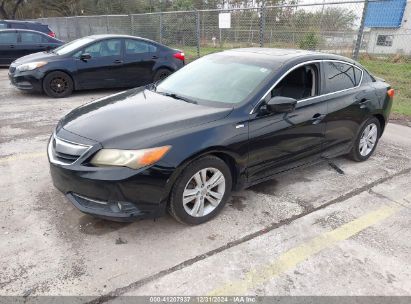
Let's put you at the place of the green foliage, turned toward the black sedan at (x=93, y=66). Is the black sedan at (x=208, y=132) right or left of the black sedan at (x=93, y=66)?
left

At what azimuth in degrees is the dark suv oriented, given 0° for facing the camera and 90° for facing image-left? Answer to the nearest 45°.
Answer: approximately 90°

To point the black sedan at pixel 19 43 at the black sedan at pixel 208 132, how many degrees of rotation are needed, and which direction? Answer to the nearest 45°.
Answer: approximately 90° to its left

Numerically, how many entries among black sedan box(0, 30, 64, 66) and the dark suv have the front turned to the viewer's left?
2

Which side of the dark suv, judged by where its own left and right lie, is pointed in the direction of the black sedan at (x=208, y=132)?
left

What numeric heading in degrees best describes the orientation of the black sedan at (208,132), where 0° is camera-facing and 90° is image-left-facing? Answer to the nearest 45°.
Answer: approximately 45°

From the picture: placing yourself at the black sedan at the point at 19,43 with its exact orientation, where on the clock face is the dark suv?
The dark suv is roughly at 3 o'clock from the black sedan.

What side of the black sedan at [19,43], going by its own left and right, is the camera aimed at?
left

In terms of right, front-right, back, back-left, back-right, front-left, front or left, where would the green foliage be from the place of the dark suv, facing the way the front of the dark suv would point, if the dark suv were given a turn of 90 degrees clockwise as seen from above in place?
back-right

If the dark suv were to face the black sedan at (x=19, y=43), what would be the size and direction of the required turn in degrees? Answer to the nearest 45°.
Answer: approximately 90° to its left

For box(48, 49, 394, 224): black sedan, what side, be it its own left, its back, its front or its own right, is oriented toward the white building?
back

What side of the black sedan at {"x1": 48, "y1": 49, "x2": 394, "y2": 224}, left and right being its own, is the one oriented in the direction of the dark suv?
right
